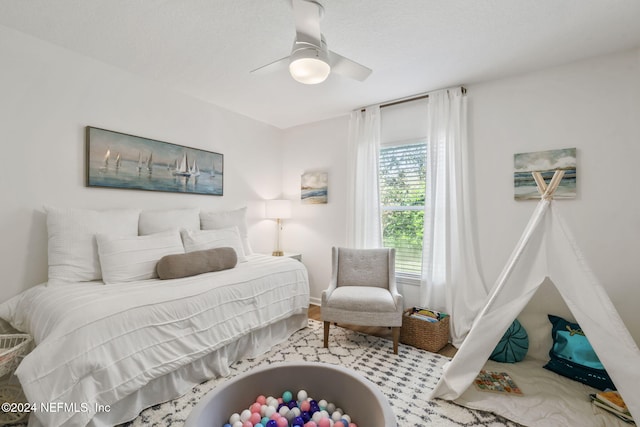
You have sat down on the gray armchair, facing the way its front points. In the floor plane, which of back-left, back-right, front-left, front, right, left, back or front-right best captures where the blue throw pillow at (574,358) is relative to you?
left

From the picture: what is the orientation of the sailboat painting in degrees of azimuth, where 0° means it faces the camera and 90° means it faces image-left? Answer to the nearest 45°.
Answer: approximately 315°

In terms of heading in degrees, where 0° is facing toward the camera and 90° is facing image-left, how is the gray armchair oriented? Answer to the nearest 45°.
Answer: approximately 0°

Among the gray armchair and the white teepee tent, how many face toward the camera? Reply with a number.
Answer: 2
